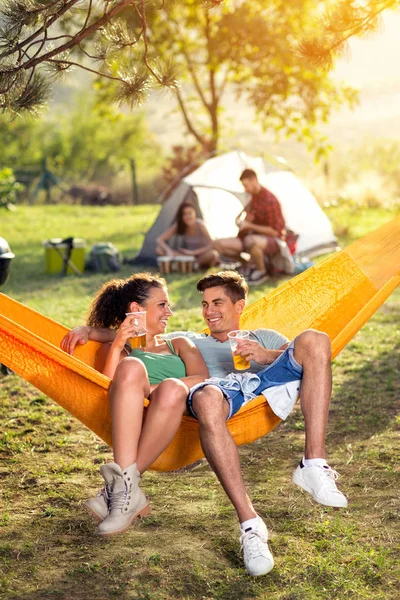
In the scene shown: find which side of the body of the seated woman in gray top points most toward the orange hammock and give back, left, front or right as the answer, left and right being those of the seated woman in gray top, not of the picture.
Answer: front

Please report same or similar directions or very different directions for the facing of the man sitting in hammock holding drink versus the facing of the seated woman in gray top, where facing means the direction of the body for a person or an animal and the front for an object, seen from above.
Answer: same or similar directions

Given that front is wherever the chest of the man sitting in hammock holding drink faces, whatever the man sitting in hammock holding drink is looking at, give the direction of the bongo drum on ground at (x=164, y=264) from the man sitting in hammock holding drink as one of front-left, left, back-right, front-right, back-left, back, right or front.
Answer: back

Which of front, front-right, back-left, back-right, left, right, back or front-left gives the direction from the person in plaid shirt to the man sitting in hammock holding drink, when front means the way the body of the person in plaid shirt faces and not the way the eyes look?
front-left

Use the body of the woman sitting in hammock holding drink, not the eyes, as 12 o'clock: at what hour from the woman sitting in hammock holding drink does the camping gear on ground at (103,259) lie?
The camping gear on ground is roughly at 6 o'clock from the woman sitting in hammock holding drink.

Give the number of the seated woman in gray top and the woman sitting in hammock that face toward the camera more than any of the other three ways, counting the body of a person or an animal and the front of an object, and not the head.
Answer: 2

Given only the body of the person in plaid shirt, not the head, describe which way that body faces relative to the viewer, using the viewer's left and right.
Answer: facing the viewer and to the left of the viewer

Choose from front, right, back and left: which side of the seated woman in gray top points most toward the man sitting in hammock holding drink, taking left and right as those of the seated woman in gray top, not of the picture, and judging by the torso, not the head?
front

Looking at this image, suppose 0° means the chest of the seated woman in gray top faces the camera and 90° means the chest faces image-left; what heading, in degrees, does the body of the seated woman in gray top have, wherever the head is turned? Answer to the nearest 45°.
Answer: approximately 0°

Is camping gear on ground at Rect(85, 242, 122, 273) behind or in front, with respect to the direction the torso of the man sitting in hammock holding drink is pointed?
behind

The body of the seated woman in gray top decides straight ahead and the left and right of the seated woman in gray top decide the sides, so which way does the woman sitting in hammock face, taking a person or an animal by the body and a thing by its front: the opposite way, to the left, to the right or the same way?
the same way

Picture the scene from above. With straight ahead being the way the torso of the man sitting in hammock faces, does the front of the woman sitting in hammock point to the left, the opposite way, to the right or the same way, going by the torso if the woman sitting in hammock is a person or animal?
the same way

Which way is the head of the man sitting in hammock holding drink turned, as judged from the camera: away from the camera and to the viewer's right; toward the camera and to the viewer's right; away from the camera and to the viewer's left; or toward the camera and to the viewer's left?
toward the camera and to the viewer's left
